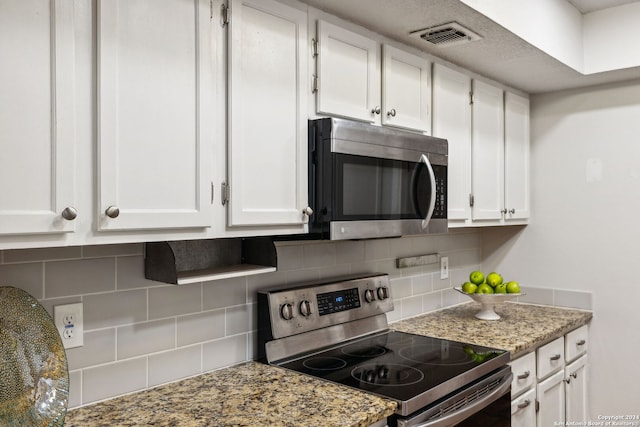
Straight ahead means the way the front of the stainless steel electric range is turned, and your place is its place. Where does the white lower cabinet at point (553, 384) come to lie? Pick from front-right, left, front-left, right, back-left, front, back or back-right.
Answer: left

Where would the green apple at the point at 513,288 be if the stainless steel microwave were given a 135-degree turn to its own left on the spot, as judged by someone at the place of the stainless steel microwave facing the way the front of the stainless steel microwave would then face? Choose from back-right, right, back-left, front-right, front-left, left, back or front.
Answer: front-right

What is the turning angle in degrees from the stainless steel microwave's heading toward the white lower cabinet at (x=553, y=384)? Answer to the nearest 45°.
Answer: approximately 90° to its left

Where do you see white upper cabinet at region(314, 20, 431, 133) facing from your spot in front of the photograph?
facing the viewer and to the right of the viewer

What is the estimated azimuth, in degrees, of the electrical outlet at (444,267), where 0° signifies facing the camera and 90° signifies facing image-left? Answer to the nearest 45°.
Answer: approximately 315°

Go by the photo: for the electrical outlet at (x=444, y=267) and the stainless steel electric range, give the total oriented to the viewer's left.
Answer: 0

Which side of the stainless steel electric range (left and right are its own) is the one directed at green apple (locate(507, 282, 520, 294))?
left
